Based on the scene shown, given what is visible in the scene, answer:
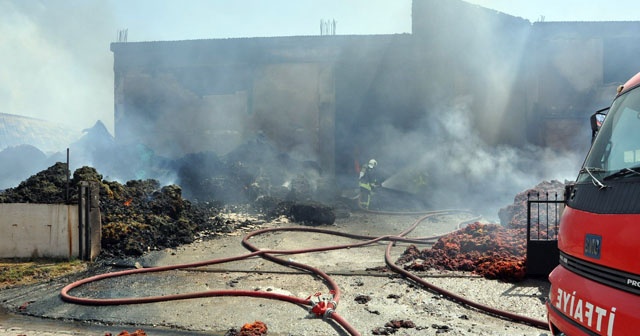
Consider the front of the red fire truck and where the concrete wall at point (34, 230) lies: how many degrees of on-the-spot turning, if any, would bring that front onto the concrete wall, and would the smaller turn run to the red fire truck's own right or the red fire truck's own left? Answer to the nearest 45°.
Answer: approximately 45° to the red fire truck's own right

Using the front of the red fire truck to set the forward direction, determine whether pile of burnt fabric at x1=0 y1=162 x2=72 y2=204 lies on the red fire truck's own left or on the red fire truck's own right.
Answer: on the red fire truck's own right

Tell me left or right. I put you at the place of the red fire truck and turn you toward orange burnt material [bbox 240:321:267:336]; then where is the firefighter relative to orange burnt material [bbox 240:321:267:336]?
right

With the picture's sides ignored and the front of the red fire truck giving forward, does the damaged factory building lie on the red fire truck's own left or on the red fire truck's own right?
on the red fire truck's own right

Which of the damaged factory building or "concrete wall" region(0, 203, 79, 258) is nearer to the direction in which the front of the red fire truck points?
the concrete wall

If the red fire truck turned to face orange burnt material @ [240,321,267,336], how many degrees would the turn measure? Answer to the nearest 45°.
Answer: approximately 45° to its right

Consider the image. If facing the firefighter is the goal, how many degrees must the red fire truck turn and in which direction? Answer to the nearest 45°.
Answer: approximately 90° to its right

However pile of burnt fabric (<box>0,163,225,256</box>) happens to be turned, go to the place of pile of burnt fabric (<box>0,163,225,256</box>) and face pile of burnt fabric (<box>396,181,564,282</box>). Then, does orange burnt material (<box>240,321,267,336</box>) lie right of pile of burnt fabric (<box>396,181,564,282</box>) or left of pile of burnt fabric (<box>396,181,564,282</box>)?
right

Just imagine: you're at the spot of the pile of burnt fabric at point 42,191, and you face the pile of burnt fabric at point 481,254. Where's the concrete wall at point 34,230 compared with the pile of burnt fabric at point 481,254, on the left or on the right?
right

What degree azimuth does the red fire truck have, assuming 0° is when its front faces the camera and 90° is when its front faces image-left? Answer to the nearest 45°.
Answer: approximately 45°

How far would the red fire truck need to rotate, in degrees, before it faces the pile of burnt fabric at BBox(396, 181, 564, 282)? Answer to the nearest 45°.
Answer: approximately 135° to its right
